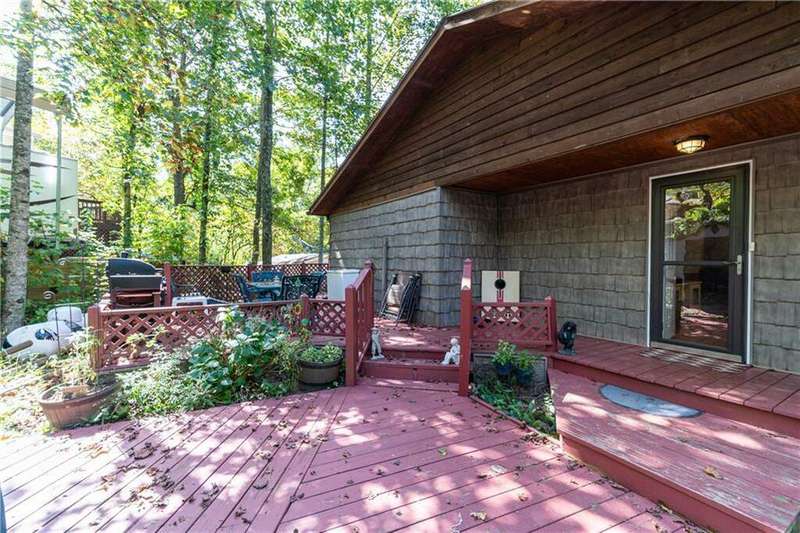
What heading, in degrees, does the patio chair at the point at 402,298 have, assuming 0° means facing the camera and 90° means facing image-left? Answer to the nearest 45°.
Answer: approximately 45°

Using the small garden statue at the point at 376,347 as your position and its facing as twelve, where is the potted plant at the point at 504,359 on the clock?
The potted plant is roughly at 10 o'clock from the small garden statue.

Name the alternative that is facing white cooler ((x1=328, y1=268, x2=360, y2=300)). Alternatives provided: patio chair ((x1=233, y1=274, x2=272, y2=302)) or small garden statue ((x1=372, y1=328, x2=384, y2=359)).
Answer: the patio chair

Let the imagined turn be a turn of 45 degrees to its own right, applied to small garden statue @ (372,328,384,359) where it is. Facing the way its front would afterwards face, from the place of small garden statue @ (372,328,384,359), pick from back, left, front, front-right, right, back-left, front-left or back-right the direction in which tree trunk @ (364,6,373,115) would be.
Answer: back-right

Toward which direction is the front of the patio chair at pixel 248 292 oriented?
to the viewer's right

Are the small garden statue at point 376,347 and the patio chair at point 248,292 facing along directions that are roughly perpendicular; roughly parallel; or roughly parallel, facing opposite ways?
roughly perpendicular

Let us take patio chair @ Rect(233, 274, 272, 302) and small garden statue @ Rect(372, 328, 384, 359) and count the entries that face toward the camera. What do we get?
1

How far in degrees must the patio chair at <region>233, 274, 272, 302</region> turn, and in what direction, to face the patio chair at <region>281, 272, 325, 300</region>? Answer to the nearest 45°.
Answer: approximately 45° to its right

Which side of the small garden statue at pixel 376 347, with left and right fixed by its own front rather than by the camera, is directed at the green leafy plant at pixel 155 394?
right

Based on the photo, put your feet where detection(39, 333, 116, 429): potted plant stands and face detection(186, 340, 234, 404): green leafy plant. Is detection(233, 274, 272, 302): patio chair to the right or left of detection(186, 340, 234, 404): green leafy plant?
left
